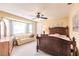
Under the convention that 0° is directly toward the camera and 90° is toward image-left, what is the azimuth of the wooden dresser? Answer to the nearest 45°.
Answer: approximately 270°
